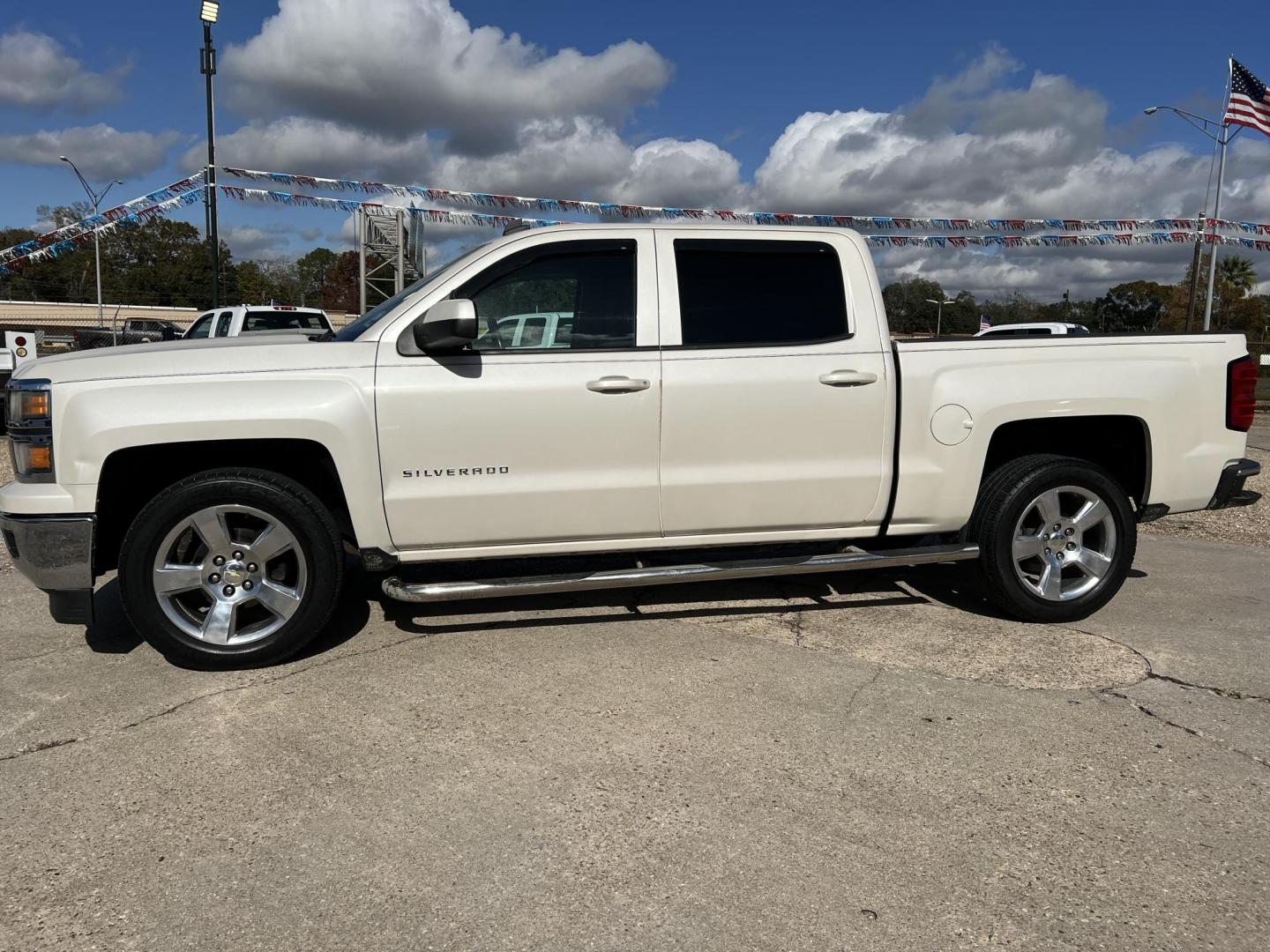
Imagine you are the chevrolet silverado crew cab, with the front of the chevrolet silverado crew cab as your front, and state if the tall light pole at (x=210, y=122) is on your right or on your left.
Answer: on your right

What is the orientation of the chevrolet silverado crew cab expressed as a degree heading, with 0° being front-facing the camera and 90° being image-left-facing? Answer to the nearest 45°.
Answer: approximately 90°

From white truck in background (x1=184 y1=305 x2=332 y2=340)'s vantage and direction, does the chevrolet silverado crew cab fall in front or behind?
behind

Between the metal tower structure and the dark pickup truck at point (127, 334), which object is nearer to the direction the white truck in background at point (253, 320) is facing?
the dark pickup truck

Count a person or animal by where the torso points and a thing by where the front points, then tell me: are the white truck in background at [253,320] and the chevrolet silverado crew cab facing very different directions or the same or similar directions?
same or similar directions

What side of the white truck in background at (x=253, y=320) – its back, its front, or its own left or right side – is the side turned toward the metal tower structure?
right

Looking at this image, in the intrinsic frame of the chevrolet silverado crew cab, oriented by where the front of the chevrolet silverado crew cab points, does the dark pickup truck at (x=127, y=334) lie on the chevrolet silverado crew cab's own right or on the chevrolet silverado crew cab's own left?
on the chevrolet silverado crew cab's own right

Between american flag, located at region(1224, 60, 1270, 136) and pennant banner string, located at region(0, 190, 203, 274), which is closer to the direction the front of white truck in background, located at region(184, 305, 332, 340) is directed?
the pennant banner string

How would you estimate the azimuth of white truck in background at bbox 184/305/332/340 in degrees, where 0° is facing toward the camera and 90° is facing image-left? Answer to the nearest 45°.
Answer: approximately 135°

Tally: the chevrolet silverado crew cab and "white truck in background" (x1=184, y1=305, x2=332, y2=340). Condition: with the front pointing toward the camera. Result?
0

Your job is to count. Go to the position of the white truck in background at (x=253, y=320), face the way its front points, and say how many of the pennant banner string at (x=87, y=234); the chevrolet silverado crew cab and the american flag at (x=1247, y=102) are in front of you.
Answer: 1
